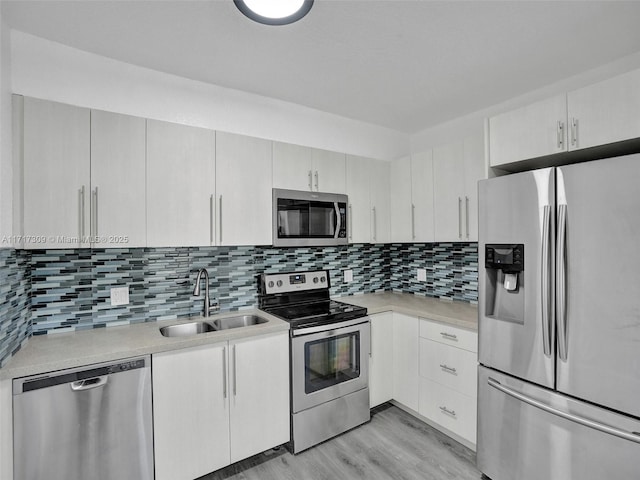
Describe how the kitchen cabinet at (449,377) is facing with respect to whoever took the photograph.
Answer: facing the viewer and to the left of the viewer

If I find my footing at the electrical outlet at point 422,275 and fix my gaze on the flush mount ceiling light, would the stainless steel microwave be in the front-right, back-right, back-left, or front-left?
front-right

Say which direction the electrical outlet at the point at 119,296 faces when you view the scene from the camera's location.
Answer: facing the viewer

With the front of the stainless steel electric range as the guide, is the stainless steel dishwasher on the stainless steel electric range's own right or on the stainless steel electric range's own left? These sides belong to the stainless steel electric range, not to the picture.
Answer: on the stainless steel electric range's own right

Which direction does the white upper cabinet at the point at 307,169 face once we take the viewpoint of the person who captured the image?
facing the viewer and to the right of the viewer

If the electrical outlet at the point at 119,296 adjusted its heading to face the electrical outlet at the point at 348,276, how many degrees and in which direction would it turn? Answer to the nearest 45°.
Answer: approximately 90° to its left

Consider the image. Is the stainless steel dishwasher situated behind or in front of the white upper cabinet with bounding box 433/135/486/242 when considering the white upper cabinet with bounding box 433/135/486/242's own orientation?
in front

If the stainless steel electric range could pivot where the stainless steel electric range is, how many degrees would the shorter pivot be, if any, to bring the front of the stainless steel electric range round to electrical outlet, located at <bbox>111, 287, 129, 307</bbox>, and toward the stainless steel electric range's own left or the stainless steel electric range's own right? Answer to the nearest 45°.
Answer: approximately 135° to the stainless steel electric range's own right

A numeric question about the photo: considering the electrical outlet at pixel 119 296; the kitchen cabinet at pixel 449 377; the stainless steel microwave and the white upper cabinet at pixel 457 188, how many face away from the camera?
0

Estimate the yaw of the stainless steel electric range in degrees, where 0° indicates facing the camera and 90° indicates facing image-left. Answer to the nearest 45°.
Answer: approximately 315°
